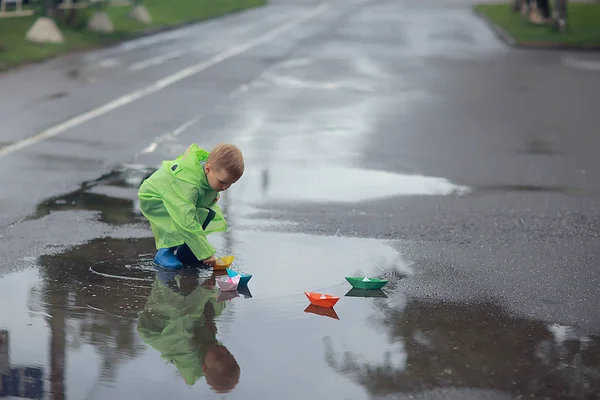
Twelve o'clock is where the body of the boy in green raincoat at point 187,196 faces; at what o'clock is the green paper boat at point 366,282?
The green paper boat is roughly at 1 o'clock from the boy in green raincoat.

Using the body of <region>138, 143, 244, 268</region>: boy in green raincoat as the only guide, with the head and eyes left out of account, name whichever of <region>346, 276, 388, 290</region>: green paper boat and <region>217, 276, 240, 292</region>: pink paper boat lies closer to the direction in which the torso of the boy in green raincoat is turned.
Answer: the green paper boat

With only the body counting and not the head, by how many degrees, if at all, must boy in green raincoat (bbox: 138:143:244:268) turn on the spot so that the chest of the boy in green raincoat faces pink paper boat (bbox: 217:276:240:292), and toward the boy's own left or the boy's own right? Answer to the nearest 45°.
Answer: approximately 90° to the boy's own right

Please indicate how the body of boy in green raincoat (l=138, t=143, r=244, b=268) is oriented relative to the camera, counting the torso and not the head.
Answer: to the viewer's right

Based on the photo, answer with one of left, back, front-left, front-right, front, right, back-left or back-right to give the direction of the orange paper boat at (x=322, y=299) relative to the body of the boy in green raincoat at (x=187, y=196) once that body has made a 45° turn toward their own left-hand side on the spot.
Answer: right
